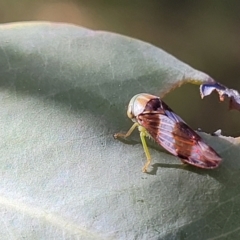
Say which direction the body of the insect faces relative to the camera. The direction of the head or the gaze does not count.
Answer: to the viewer's left
